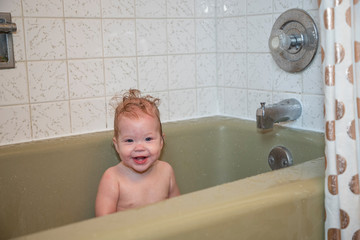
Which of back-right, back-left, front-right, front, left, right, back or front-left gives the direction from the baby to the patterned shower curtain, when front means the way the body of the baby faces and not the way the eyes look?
front-left

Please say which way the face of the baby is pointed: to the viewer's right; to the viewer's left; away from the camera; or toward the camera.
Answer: toward the camera

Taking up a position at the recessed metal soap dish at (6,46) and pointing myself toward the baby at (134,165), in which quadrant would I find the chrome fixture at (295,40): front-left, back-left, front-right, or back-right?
front-left

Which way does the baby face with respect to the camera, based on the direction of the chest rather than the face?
toward the camera
